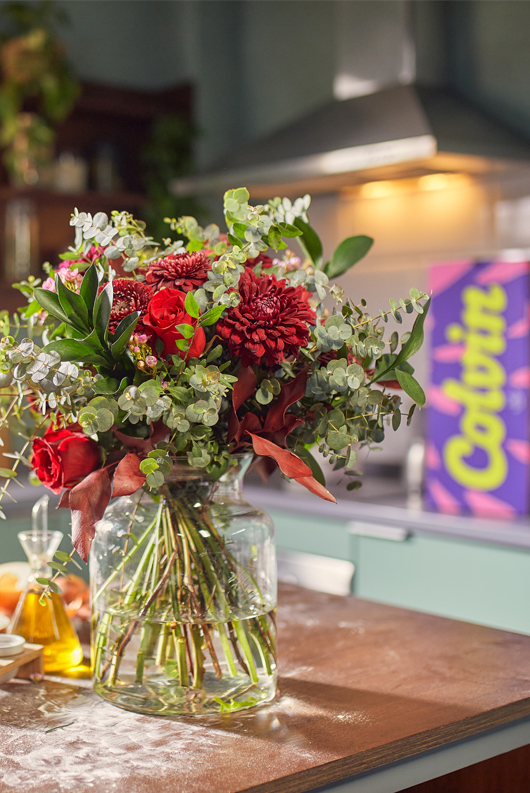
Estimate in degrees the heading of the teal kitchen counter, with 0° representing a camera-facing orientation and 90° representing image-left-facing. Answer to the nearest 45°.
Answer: approximately 45°

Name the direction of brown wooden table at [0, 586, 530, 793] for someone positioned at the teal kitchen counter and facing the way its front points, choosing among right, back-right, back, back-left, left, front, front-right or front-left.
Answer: front-left

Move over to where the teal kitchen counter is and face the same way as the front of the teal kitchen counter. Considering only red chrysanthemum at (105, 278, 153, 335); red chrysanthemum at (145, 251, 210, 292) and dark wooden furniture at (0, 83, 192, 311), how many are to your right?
1

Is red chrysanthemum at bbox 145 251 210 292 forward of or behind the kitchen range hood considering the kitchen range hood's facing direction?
forward

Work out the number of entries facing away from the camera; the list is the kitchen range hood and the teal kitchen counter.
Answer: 0

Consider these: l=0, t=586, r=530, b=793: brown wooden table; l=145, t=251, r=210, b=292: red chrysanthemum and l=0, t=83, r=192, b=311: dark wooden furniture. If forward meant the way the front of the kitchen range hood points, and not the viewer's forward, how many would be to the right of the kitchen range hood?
1

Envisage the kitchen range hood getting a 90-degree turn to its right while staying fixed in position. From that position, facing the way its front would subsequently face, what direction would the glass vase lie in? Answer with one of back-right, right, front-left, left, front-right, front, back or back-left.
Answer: back-left

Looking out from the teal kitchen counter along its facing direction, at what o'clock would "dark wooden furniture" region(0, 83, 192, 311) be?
The dark wooden furniture is roughly at 3 o'clock from the teal kitchen counter.

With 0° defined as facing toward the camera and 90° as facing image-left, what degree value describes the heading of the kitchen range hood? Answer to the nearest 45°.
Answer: approximately 45°
